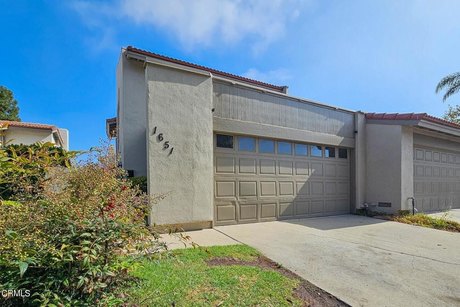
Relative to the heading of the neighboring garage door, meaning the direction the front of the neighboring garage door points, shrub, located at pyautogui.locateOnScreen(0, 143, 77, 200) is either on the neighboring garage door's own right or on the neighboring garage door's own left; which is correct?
on the neighboring garage door's own right

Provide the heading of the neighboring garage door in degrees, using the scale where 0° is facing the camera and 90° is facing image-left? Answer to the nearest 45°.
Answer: approximately 315°

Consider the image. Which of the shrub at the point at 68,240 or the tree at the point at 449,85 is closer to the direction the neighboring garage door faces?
the shrub

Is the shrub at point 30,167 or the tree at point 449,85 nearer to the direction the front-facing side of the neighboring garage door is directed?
the shrub

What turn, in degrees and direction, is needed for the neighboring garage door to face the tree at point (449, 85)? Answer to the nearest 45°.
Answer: approximately 135° to its left

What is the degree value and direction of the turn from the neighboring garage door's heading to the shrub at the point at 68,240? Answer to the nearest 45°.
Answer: approximately 45° to its right

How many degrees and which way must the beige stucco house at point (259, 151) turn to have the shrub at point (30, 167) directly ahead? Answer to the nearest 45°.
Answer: approximately 45° to its right
